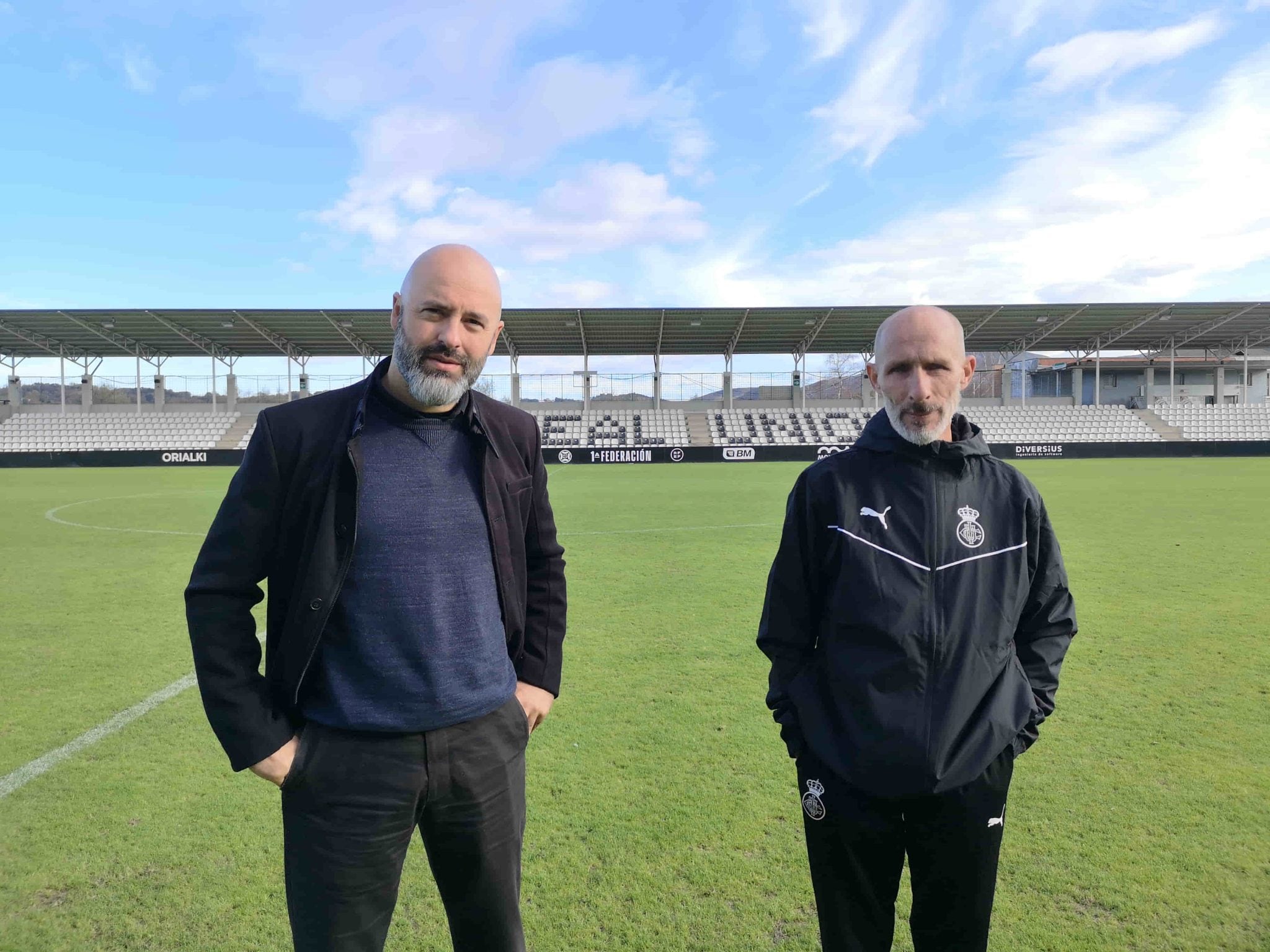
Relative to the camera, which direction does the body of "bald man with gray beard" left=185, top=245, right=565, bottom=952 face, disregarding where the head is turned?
toward the camera

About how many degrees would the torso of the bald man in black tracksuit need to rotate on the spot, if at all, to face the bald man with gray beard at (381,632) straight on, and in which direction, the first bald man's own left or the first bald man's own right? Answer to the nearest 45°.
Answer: approximately 45° to the first bald man's own right

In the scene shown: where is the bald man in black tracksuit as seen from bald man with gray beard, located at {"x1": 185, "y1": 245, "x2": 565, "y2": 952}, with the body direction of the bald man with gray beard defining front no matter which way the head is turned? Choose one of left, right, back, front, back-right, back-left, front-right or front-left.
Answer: left

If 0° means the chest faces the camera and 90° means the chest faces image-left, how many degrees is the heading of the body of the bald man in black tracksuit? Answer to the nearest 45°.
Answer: approximately 0°

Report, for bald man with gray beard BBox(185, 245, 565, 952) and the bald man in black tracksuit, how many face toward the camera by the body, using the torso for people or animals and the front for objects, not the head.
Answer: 2

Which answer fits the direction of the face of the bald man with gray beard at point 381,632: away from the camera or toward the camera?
toward the camera
